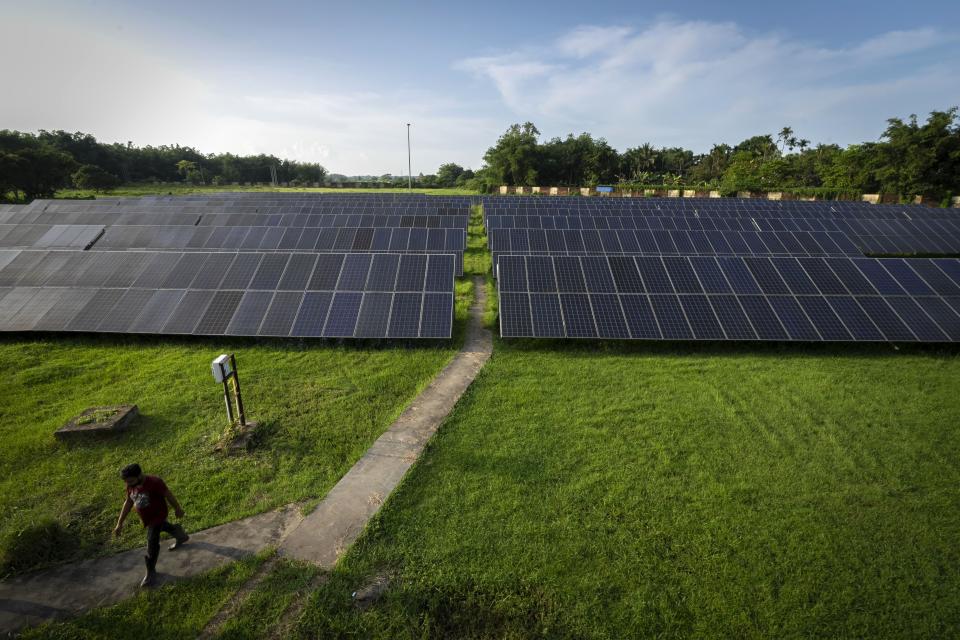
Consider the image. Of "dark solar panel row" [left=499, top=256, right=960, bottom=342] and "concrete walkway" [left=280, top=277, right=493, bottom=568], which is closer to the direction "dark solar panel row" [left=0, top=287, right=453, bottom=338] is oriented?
the concrete walkway

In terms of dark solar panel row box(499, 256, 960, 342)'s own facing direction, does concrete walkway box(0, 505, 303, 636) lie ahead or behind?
ahead

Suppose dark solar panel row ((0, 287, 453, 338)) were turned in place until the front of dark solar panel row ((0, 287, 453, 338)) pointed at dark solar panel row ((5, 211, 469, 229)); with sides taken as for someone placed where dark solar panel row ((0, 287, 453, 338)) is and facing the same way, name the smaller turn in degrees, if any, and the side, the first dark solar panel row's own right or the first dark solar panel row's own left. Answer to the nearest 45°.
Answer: approximately 180°

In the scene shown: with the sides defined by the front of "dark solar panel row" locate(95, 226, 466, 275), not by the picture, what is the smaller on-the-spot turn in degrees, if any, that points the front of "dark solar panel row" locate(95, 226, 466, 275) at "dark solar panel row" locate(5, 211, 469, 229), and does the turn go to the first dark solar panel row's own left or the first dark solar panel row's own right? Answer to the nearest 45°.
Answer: approximately 180°

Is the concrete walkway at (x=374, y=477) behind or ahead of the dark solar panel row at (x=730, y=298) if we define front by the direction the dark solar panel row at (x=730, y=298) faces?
ahead

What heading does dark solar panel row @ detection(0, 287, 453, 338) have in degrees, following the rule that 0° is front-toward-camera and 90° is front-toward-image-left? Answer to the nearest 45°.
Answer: approximately 0°
